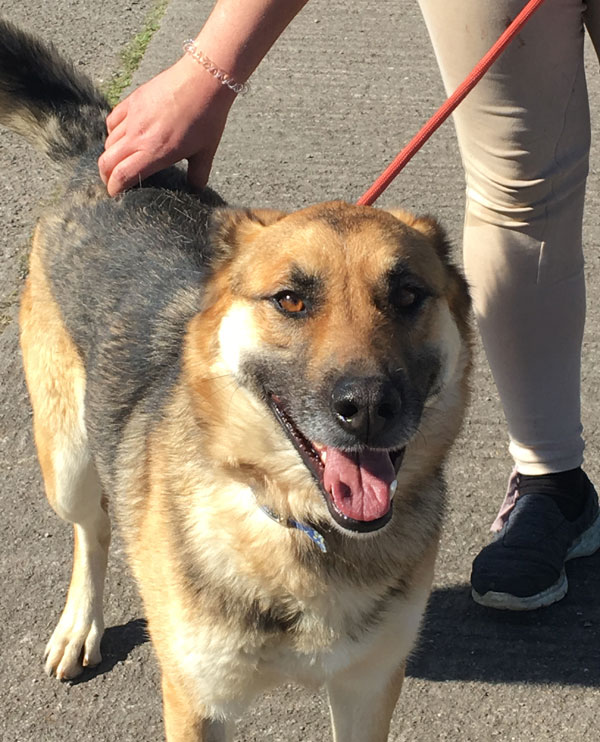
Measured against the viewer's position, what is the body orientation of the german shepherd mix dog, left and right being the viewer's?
facing the viewer and to the right of the viewer
